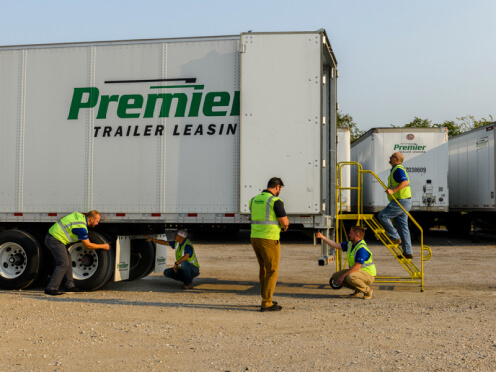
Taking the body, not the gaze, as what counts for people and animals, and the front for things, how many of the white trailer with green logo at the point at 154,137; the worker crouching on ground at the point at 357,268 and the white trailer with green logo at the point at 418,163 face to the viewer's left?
2

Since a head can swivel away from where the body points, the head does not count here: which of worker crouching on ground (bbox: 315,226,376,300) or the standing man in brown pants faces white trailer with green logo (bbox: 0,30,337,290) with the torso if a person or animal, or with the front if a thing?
the worker crouching on ground

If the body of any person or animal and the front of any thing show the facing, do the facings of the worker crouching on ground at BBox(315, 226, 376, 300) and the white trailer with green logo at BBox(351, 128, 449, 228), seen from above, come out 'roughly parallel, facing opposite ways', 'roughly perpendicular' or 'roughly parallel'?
roughly perpendicular

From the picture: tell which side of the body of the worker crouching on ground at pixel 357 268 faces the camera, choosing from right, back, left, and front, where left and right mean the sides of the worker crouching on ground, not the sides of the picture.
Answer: left

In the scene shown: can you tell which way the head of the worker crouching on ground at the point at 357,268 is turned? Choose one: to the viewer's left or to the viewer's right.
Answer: to the viewer's left

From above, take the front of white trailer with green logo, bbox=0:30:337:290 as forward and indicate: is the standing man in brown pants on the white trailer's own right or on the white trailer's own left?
on the white trailer's own left

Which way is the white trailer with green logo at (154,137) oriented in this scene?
to the viewer's left
